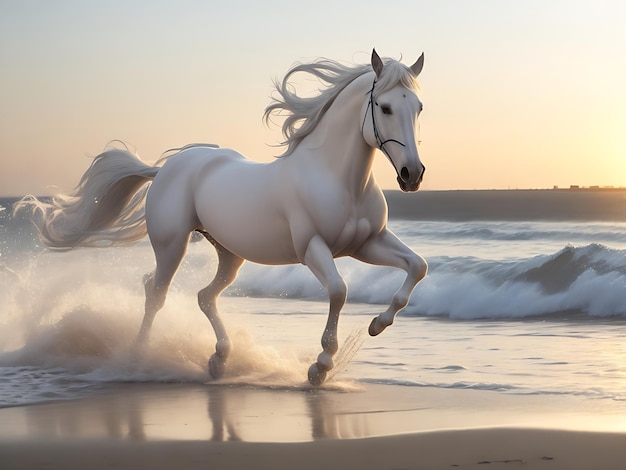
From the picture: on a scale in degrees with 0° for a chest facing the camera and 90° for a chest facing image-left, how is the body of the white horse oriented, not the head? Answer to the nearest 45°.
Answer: approximately 315°
